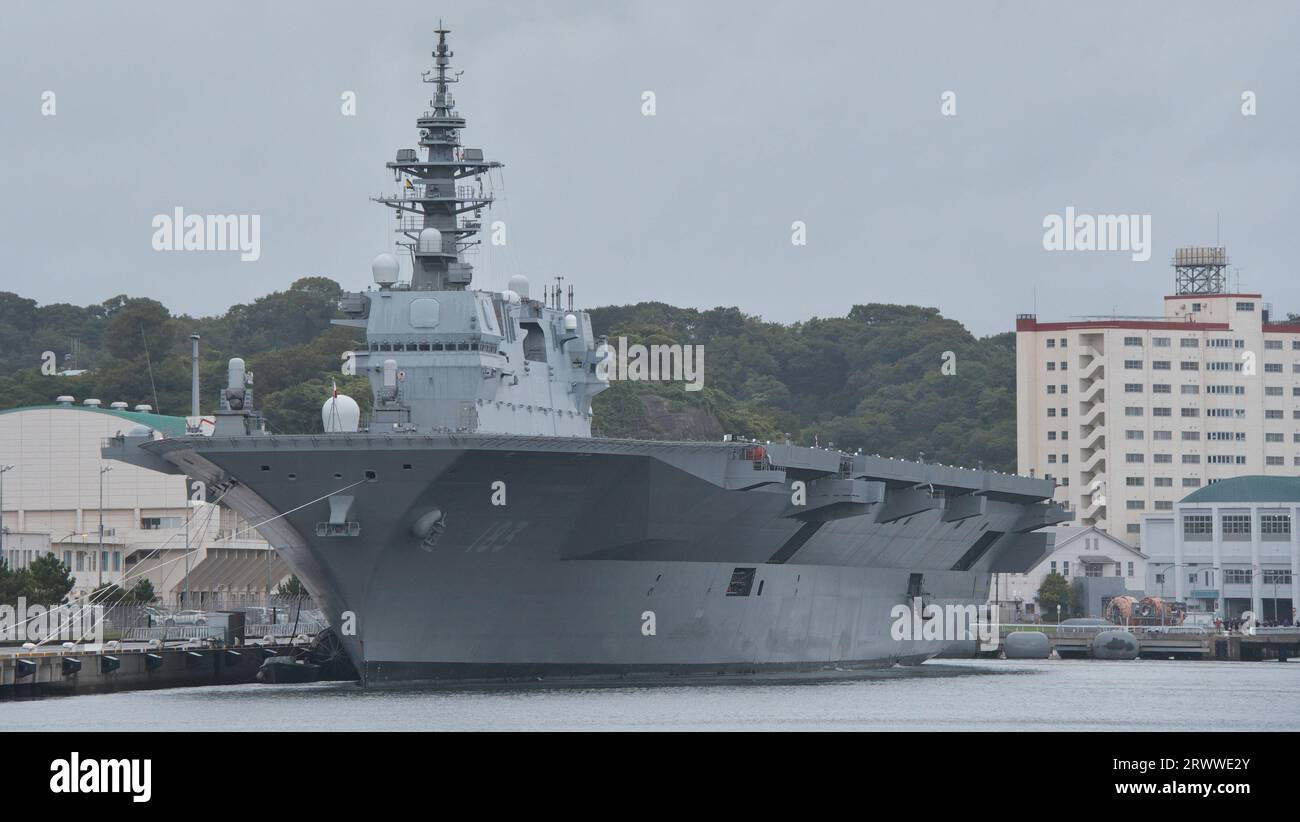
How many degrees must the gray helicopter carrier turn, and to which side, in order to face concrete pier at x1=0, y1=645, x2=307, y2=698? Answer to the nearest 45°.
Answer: approximately 45° to its right

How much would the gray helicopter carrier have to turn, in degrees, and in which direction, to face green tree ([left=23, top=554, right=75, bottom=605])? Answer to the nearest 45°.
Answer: approximately 90° to its right

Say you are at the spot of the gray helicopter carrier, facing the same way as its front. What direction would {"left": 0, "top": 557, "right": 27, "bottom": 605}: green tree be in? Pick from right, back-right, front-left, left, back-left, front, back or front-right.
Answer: right

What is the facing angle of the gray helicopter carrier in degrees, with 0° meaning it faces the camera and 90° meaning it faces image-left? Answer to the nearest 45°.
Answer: approximately 45°

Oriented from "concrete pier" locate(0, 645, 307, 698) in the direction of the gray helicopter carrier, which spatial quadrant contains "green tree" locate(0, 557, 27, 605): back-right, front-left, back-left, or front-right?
front-left
